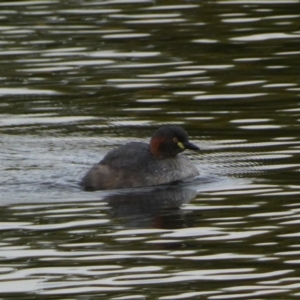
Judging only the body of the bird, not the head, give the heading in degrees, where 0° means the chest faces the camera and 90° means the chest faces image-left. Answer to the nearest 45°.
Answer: approximately 270°
